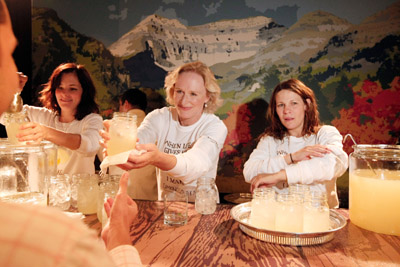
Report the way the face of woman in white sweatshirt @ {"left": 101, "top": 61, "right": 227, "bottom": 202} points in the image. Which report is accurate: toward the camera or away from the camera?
toward the camera

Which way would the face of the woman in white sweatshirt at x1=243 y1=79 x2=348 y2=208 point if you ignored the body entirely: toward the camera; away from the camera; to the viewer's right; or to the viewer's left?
toward the camera

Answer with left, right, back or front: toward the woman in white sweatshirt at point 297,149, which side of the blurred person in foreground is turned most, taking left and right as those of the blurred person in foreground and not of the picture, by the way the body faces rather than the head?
front

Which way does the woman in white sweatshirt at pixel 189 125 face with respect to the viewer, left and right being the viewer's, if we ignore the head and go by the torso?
facing the viewer and to the left of the viewer

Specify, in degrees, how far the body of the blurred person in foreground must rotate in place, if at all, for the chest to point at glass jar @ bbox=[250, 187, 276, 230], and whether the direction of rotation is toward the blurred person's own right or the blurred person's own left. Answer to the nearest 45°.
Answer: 0° — they already face it

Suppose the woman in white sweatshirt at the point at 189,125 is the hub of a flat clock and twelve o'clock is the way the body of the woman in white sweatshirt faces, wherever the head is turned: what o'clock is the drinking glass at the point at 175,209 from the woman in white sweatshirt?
The drinking glass is roughly at 11 o'clock from the woman in white sweatshirt.

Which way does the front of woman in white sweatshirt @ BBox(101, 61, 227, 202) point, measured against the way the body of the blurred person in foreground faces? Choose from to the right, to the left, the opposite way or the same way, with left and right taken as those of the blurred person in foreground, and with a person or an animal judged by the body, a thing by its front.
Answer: the opposite way

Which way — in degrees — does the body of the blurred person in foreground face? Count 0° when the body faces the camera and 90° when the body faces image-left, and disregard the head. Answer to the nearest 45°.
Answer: approximately 225°

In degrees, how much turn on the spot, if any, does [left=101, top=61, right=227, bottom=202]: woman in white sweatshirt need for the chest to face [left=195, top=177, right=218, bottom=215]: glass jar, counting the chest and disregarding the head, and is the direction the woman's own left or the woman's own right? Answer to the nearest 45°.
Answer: approximately 45° to the woman's own left

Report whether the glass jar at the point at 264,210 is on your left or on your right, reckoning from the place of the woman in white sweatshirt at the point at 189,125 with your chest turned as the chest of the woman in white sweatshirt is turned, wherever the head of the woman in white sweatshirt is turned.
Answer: on your left

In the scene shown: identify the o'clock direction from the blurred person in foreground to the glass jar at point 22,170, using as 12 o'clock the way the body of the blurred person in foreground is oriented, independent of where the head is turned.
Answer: The glass jar is roughly at 10 o'clock from the blurred person in foreground.

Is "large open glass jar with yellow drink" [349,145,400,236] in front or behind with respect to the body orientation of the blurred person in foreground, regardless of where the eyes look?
in front

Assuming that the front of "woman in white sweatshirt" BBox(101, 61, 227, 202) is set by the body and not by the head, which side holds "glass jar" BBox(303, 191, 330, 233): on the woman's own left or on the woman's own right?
on the woman's own left
